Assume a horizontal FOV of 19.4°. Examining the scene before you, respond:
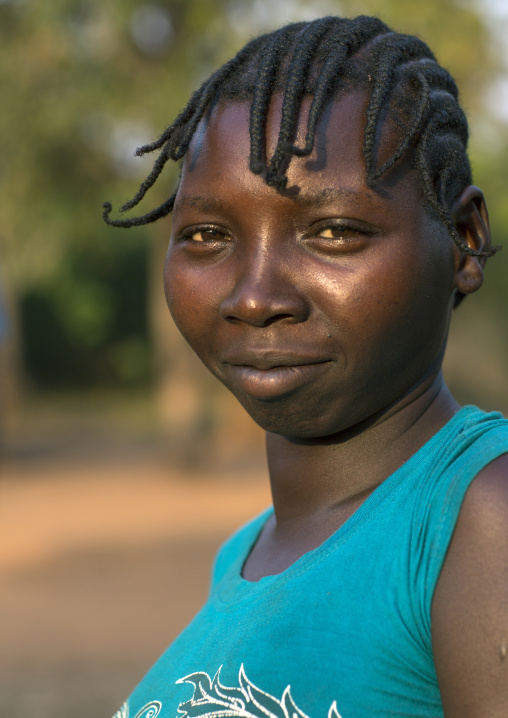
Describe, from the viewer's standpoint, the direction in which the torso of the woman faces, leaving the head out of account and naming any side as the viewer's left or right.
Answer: facing the viewer and to the left of the viewer
